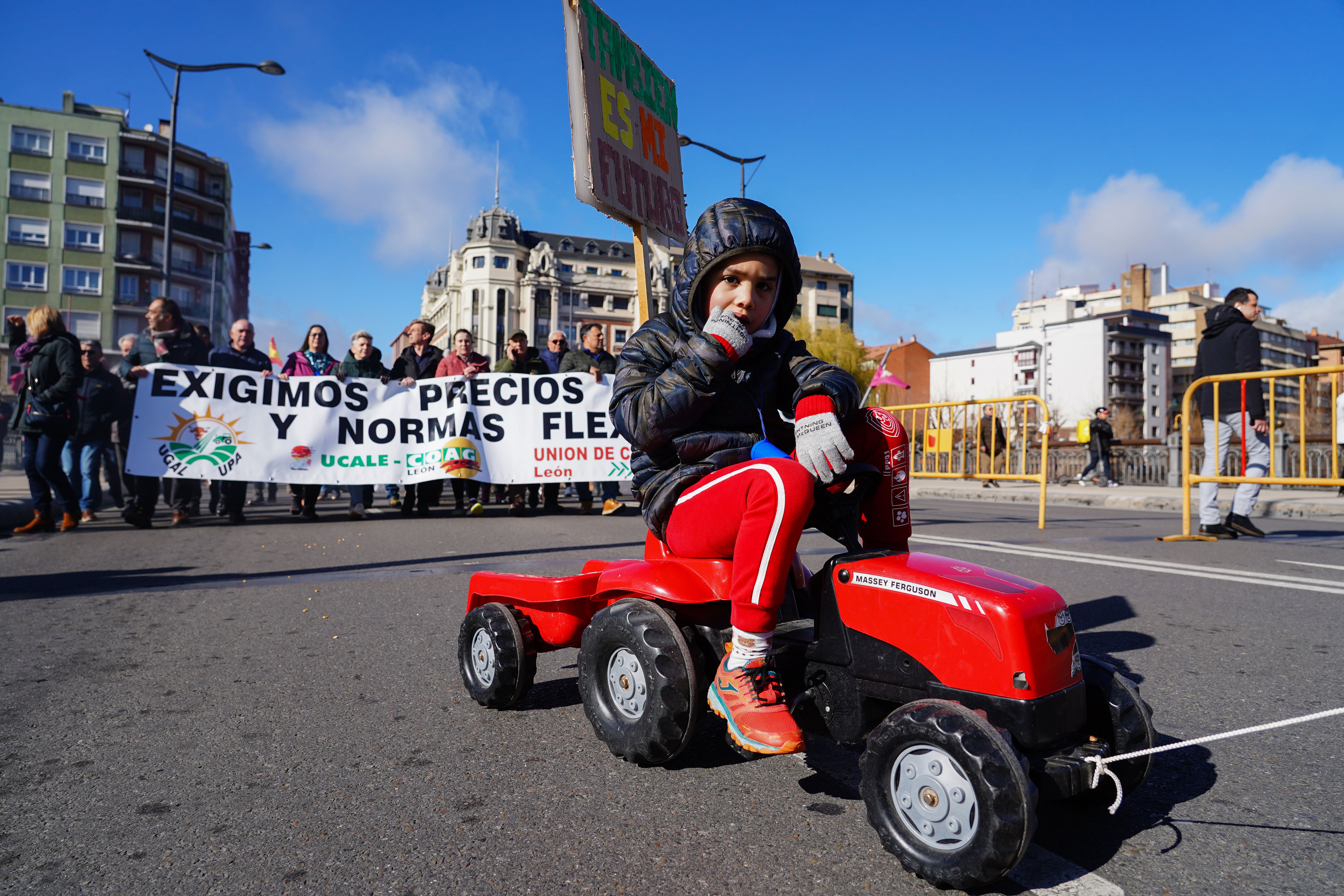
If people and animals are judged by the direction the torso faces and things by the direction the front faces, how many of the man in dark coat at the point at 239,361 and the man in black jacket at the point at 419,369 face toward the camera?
2

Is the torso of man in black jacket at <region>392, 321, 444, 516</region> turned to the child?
yes

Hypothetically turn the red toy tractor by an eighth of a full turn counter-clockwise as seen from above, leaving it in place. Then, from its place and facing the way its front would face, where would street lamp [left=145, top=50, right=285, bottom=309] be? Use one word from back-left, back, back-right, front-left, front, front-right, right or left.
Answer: back-left

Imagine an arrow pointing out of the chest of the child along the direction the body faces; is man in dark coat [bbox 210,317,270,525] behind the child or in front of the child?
behind

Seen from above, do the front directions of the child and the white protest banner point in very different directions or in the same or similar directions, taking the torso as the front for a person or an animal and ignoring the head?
same or similar directions

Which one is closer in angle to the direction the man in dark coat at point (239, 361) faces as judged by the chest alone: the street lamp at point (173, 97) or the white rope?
the white rope

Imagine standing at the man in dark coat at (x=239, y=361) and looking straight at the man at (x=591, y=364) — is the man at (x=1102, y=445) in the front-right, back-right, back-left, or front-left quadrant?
front-left

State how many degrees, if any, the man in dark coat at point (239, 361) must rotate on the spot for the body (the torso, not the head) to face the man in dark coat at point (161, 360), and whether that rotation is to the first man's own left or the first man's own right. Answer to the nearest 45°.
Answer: approximately 90° to the first man's own right

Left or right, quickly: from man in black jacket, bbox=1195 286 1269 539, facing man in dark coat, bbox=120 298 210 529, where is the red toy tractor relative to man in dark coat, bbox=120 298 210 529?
left

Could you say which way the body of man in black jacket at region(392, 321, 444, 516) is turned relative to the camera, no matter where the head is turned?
toward the camera

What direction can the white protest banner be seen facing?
toward the camera

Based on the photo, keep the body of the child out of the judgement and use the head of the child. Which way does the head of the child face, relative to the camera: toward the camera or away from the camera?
toward the camera
